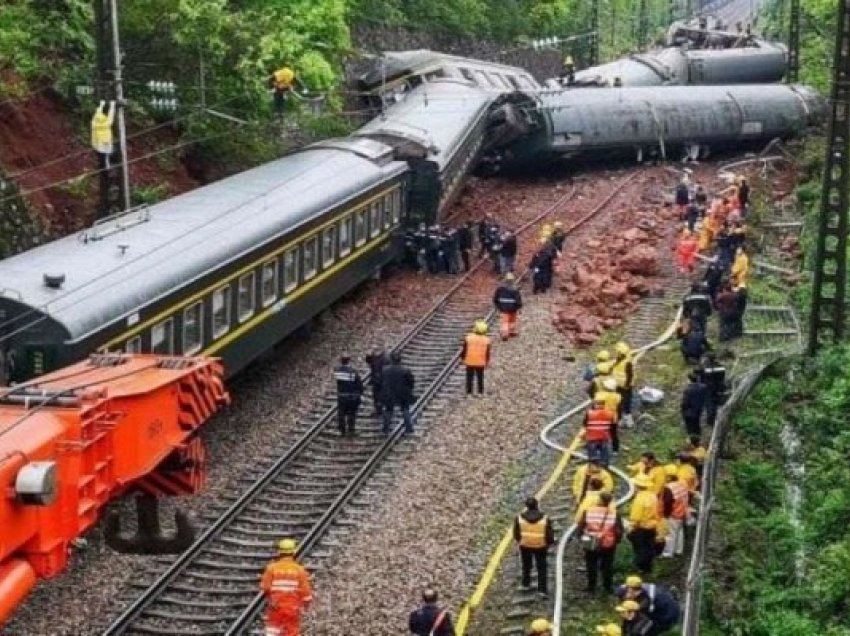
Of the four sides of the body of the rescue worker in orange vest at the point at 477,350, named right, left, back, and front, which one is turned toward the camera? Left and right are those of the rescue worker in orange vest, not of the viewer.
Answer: back

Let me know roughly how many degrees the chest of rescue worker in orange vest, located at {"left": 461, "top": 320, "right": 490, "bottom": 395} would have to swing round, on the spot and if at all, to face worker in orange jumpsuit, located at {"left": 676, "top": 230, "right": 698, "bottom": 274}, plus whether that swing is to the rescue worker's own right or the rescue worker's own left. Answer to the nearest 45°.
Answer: approximately 45° to the rescue worker's own right

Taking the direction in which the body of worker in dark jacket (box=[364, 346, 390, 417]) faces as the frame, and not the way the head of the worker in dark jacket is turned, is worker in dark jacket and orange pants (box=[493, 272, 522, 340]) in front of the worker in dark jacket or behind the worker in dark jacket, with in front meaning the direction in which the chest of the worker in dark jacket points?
in front

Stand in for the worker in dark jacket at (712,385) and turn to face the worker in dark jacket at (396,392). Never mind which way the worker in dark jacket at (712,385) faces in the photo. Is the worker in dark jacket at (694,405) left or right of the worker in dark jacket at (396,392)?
left

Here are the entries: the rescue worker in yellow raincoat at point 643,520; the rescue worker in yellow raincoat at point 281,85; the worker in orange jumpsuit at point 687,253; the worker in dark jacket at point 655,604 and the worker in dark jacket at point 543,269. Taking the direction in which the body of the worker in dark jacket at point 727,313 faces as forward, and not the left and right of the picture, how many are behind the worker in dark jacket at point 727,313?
2

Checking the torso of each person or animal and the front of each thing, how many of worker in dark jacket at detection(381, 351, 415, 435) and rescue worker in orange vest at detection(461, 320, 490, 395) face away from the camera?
2

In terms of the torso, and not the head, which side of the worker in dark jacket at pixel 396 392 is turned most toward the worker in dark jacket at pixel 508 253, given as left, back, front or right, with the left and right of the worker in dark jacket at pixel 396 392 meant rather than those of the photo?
front

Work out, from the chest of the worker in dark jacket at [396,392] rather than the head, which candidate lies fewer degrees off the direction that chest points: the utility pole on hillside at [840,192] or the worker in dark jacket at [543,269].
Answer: the worker in dark jacket

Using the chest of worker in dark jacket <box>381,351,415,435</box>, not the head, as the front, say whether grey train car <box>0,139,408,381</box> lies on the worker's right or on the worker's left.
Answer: on the worker's left

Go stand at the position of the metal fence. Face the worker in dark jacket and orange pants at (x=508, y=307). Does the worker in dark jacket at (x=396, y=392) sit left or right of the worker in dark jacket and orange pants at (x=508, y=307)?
left

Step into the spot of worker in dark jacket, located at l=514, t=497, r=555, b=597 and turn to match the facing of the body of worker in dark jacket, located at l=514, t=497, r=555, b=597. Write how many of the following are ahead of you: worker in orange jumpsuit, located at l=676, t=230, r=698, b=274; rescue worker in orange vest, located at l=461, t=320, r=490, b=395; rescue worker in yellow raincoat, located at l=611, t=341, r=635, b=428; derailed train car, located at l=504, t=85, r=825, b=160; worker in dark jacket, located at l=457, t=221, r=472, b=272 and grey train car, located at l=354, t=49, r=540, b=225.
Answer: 6

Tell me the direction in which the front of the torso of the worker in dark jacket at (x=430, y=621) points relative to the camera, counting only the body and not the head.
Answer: away from the camera

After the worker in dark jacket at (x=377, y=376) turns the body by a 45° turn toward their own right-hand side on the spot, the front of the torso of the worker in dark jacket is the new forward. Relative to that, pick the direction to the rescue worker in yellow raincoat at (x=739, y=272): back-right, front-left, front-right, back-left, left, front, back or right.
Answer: front

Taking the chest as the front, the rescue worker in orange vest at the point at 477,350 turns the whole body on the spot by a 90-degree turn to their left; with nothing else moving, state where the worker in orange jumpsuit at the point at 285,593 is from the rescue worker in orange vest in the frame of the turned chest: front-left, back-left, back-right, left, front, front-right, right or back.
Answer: left
